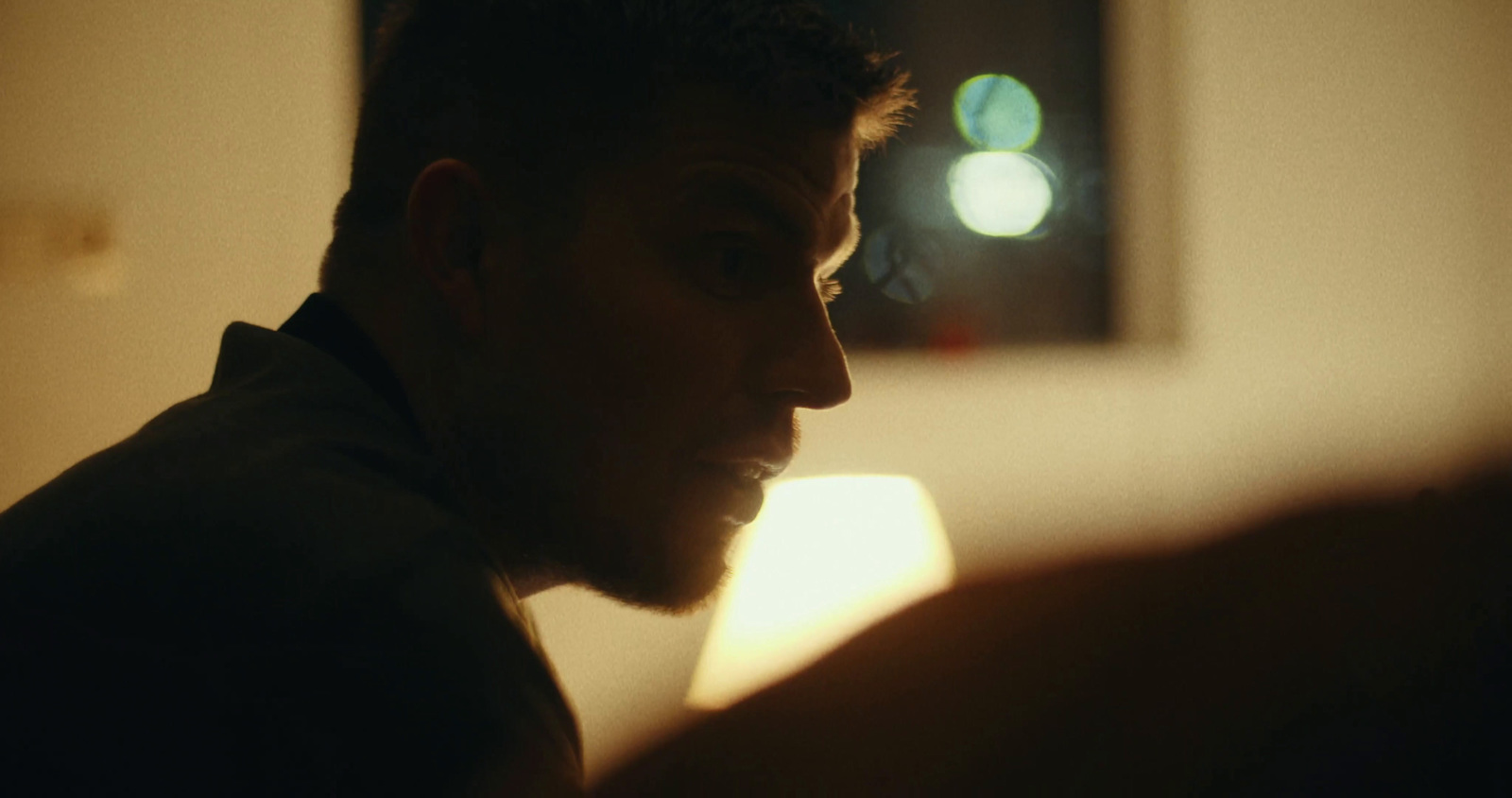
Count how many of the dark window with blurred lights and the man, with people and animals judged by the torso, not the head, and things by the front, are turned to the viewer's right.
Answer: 1

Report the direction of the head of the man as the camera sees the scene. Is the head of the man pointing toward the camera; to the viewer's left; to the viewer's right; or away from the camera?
to the viewer's right

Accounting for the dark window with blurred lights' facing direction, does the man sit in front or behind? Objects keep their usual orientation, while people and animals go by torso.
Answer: in front

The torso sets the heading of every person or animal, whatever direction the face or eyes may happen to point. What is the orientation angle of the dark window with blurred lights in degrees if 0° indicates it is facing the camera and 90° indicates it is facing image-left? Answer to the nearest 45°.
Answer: approximately 0°

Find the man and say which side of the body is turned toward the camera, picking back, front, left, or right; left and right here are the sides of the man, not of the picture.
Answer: right

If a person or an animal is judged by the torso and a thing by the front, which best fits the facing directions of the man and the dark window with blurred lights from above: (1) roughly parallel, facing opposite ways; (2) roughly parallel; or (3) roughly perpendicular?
roughly perpendicular

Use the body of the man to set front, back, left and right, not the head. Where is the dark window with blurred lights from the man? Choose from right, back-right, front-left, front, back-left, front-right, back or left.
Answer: front-left
